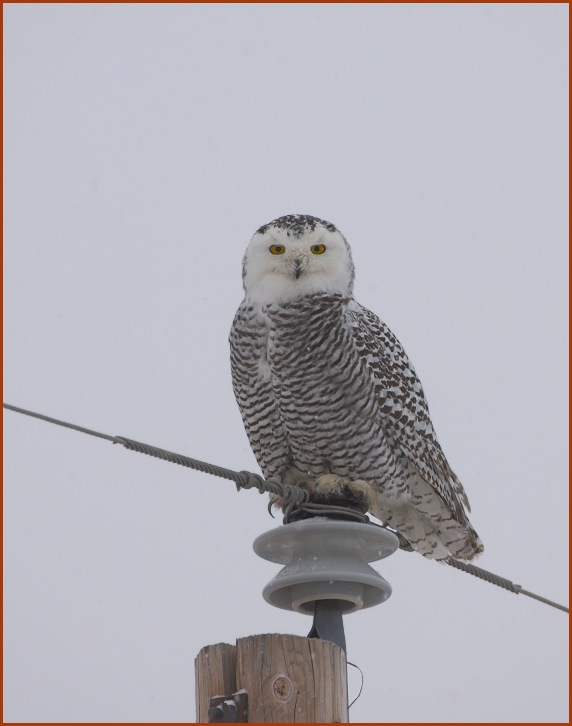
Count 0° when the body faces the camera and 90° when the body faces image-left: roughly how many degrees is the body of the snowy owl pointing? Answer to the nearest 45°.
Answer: approximately 45°
